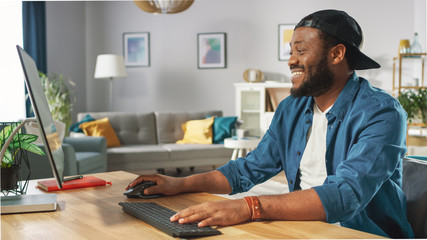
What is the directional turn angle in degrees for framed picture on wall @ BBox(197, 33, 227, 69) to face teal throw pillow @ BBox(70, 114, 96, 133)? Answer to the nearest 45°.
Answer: approximately 45° to its right

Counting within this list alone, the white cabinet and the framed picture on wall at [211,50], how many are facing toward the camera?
2

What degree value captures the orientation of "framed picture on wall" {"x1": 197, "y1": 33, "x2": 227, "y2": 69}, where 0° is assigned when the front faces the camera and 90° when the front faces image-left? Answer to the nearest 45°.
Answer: approximately 0°

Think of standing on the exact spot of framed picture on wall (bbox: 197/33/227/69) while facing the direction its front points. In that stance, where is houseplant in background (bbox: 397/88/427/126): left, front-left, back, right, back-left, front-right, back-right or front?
front-left

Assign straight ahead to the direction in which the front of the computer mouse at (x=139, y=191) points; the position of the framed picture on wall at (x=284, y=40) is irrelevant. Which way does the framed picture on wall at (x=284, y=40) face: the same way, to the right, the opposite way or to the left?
to the left

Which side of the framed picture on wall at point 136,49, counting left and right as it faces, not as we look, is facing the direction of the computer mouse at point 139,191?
front

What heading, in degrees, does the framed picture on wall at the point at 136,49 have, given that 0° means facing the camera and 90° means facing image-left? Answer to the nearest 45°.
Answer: approximately 0°

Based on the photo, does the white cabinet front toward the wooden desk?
yes

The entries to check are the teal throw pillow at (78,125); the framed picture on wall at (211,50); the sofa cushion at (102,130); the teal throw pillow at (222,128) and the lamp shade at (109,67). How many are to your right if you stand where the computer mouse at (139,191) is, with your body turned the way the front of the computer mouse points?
5

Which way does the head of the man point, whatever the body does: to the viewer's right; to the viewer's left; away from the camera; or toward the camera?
to the viewer's left

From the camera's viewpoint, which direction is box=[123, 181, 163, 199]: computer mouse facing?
to the viewer's left

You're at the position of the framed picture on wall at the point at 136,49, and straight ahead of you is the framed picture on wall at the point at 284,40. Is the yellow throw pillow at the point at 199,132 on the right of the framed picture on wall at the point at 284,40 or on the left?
right
